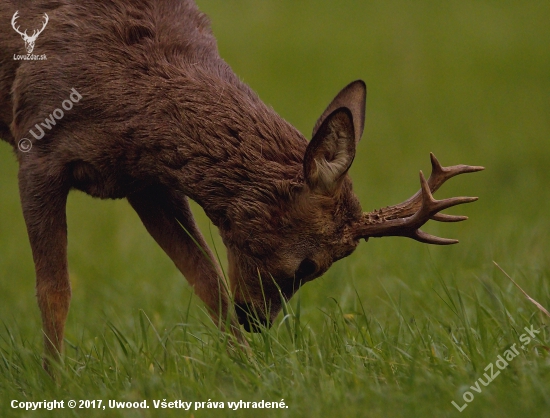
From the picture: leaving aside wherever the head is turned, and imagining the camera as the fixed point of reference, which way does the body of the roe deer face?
to the viewer's right
